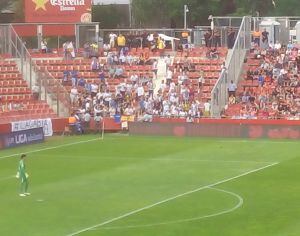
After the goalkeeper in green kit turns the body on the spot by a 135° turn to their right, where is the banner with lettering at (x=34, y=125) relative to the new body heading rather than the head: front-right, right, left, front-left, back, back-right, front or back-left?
back-right

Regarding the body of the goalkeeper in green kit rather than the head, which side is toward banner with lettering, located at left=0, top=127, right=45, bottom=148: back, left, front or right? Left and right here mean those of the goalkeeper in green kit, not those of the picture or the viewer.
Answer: left

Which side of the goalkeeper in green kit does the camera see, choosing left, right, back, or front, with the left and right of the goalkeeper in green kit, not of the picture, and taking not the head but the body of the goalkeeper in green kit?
right
